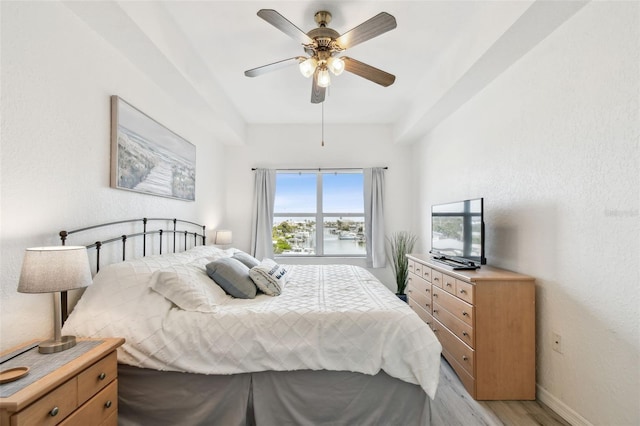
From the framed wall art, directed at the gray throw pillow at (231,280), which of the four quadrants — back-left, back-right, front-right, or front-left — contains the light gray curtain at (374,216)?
front-left

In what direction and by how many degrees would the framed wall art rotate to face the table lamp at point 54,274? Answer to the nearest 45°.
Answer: approximately 45° to its right

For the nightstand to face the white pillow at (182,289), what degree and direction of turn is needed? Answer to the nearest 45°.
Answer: approximately 90° to its left

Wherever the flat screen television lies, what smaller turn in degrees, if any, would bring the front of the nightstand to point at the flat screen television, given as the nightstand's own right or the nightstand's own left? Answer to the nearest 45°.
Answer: approximately 45° to the nightstand's own left

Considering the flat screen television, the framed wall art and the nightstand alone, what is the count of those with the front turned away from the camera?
0

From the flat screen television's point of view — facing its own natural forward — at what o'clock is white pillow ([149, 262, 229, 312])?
The white pillow is roughly at 12 o'clock from the flat screen television.

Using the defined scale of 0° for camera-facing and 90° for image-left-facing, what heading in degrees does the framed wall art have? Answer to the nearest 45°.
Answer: approximately 315°

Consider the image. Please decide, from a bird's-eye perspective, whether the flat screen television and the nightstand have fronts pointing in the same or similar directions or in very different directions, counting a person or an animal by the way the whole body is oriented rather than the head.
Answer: very different directions

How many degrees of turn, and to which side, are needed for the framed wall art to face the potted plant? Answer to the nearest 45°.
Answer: approximately 45° to its left

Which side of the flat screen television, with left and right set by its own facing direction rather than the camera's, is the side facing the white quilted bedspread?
front

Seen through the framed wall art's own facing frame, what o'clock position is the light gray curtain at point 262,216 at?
The light gray curtain is roughly at 9 o'clock from the framed wall art.

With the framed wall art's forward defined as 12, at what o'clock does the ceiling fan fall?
The ceiling fan is roughly at 12 o'clock from the framed wall art.

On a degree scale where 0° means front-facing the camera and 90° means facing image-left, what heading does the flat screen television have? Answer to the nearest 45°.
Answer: approximately 45°

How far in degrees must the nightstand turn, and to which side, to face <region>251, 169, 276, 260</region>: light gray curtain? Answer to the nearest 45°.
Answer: approximately 90° to its left

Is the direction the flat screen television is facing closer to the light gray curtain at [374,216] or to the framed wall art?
the framed wall art
